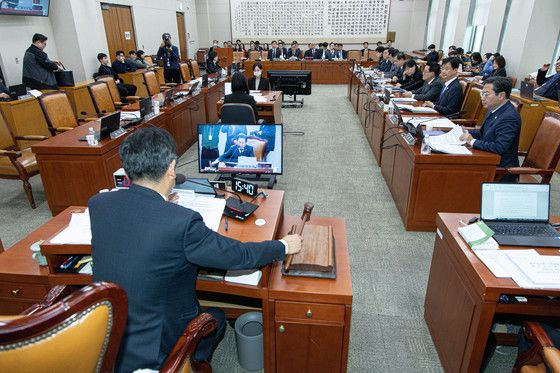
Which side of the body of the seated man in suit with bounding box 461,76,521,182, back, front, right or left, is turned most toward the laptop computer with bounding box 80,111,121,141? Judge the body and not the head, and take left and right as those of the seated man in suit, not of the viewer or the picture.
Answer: front

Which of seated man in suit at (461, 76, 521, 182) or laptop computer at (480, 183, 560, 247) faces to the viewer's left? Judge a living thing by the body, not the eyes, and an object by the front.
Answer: the seated man in suit

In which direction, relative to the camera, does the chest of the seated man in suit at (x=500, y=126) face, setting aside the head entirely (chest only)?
to the viewer's left

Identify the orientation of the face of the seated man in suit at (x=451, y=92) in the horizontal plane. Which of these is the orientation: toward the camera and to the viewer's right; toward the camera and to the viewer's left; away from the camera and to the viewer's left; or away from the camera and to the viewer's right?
toward the camera and to the viewer's left

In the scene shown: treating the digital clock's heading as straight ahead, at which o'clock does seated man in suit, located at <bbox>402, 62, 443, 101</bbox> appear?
The seated man in suit is roughly at 6 o'clock from the digital clock.

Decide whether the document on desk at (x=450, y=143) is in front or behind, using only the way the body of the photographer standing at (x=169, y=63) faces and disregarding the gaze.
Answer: in front

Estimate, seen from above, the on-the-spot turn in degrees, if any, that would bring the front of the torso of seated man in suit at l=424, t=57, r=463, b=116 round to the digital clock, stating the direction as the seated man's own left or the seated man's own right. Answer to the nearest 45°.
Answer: approximately 45° to the seated man's own left

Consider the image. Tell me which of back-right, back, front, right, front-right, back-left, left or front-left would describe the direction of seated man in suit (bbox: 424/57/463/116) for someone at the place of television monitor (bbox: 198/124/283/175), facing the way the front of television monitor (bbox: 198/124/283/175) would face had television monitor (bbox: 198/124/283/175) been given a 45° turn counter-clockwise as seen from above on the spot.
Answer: left

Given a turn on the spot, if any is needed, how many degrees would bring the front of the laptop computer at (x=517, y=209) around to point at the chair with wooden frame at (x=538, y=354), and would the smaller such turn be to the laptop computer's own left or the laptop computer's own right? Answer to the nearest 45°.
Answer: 0° — it already faces it

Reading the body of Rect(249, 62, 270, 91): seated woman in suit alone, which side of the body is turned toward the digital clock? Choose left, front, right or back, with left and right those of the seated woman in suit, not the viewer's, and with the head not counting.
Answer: front

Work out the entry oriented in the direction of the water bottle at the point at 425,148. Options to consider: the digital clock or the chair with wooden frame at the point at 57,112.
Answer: the chair with wooden frame

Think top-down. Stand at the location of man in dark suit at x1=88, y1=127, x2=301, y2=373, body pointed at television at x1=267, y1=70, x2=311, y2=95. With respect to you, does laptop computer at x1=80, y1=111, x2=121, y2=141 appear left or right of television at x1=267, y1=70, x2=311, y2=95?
left

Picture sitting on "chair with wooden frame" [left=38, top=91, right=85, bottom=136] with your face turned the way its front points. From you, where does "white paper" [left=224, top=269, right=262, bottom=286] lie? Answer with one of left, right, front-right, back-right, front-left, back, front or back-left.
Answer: front-right

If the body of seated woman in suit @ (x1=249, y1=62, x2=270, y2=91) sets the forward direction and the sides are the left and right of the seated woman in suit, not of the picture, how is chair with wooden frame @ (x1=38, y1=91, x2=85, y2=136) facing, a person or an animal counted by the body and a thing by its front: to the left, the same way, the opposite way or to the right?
to the left
